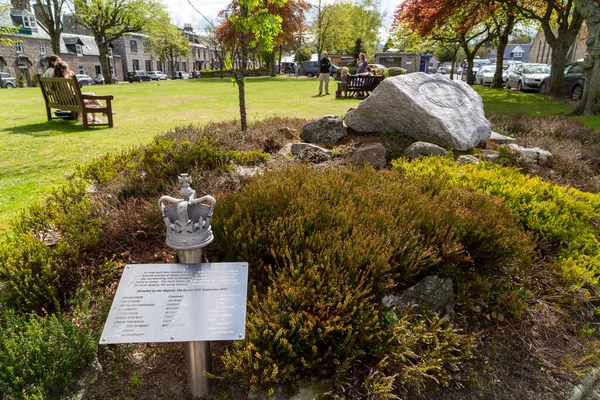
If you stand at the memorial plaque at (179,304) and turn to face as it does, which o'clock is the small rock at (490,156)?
The small rock is roughly at 8 o'clock from the memorial plaque.

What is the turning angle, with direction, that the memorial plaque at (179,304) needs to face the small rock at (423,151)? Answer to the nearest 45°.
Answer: approximately 135° to its left

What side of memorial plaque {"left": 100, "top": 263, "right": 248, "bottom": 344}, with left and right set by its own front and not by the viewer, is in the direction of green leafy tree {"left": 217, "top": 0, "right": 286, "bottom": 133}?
back

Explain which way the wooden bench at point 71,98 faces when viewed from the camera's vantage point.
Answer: facing away from the viewer and to the right of the viewer

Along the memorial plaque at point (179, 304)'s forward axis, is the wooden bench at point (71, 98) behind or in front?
behind

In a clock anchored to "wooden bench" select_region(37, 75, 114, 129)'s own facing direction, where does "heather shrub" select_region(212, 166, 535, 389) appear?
The heather shrub is roughly at 4 o'clock from the wooden bench.

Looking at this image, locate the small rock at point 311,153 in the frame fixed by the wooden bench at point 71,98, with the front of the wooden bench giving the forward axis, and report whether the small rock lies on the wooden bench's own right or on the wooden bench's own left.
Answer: on the wooden bench's own right

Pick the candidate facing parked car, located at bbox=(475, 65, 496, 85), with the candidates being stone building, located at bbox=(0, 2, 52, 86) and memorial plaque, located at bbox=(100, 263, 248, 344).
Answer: the stone building

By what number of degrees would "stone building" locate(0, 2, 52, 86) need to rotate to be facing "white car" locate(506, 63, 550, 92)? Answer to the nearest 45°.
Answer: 0° — it already faces it

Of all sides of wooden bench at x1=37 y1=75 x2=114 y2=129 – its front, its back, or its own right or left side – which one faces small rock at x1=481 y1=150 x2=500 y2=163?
right

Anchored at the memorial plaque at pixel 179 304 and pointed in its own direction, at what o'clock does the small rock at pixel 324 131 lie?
The small rock is roughly at 7 o'clock from the memorial plaque.

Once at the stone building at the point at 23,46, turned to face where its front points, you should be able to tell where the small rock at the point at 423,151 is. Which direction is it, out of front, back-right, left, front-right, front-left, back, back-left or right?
front-right

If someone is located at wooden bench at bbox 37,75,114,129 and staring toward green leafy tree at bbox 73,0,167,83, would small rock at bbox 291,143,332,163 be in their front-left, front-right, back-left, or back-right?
back-right

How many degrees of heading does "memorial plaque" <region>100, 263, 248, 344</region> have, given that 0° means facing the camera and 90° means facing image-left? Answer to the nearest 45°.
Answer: approximately 0°

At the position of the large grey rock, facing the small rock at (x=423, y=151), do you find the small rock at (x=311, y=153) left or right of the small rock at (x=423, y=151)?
right
